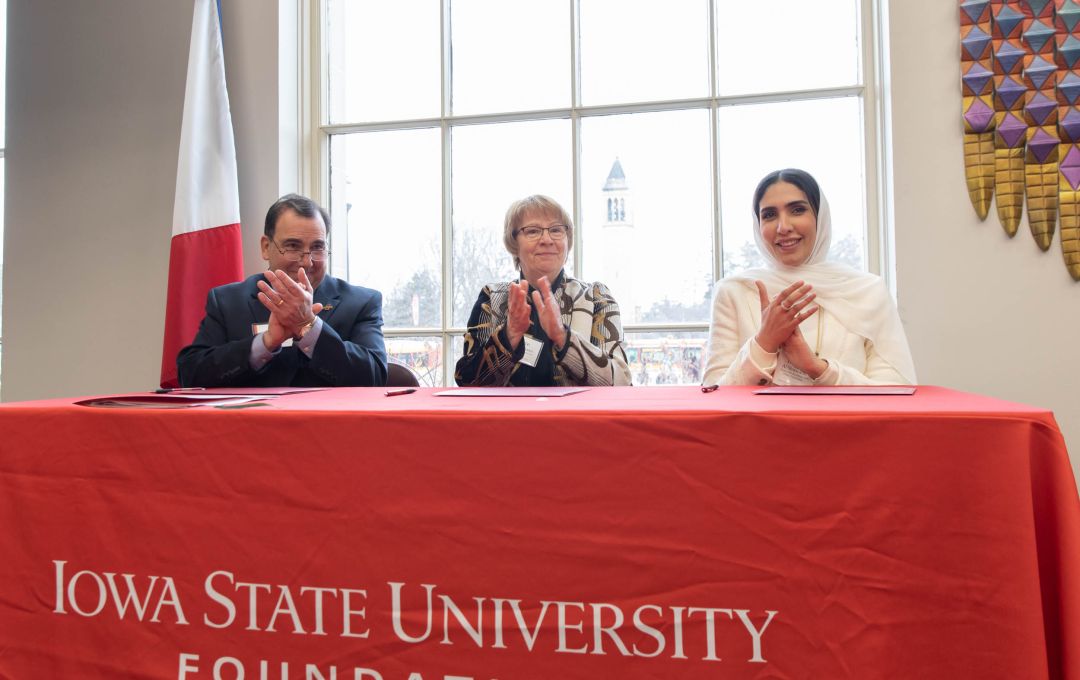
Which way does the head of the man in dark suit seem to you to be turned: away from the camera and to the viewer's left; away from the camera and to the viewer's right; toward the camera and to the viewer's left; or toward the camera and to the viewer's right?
toward the camera and to the viewer's right

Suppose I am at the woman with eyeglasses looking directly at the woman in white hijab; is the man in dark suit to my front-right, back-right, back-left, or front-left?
back-right

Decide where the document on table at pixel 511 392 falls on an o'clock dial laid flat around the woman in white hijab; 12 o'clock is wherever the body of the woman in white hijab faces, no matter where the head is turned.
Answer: The document on table is roughly at 1 o'clock from the woman in white hijab.

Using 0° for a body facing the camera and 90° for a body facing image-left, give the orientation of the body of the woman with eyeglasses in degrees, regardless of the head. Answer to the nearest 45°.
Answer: approximately 0°

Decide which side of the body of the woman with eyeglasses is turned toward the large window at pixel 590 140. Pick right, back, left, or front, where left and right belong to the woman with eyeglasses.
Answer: back

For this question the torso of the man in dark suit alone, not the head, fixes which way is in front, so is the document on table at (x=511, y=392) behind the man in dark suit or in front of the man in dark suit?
in front

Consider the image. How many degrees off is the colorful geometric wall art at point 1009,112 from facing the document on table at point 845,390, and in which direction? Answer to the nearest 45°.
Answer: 0° — it already faces it

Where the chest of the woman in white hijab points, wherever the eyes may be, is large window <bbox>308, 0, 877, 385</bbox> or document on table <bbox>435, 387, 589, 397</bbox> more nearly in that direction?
the document on table
